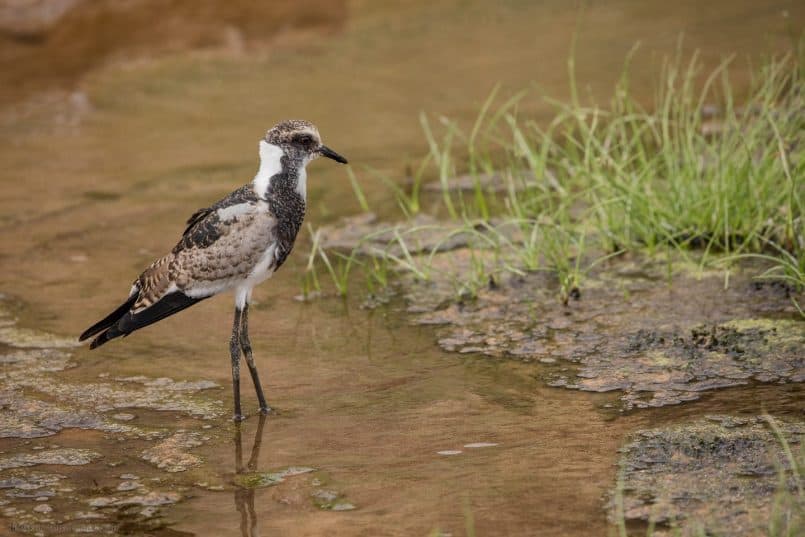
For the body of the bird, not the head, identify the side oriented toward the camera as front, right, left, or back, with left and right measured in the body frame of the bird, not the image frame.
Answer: right

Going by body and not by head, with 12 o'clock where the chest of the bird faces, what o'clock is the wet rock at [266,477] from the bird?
The wet rock is roughly at 3 o'clock from the bird.

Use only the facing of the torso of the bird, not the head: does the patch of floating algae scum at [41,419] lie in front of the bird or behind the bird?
behind

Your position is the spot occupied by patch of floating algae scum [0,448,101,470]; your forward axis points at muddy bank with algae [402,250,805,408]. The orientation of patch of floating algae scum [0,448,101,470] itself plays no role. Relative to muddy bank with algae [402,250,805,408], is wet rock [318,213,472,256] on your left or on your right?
left

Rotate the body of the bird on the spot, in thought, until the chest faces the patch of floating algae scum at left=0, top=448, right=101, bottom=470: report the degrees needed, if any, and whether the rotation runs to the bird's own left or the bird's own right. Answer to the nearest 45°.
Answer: approximately 135° to the bird's own right

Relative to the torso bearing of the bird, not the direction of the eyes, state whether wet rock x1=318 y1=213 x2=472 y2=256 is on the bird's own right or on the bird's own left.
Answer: on the bird's own left

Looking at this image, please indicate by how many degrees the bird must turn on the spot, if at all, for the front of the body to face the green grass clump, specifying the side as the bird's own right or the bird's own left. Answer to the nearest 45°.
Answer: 0° — it already faces it

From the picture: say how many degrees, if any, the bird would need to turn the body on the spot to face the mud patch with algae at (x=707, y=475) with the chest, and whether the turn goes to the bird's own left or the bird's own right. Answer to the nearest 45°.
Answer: approximately 45° to the bird's own right
